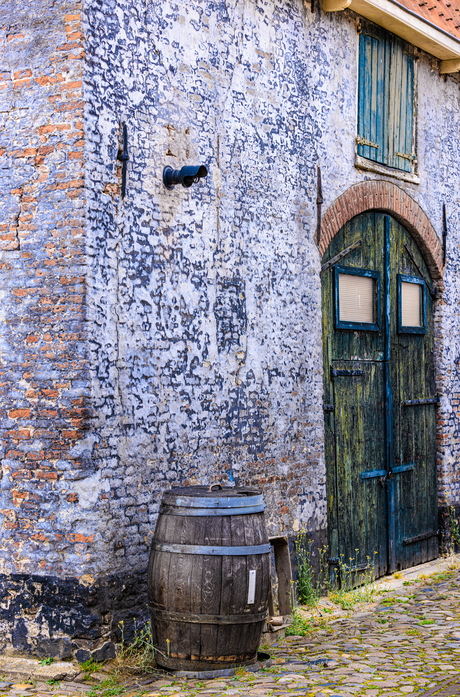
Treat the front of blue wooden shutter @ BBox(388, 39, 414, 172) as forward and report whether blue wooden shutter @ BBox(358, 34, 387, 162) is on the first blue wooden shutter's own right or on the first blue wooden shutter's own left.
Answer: on the first blue wooden shutter's own right

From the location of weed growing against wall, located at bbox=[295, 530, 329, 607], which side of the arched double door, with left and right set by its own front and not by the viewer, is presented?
right

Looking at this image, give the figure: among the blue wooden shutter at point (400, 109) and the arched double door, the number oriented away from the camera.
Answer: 0

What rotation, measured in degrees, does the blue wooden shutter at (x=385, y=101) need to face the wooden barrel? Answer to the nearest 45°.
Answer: approximately 45° to its right

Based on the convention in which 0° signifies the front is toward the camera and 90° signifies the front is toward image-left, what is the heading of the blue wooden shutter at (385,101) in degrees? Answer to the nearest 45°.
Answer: approximately 315°

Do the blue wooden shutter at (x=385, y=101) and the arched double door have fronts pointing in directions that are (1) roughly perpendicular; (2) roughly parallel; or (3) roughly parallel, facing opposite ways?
roughly parallel

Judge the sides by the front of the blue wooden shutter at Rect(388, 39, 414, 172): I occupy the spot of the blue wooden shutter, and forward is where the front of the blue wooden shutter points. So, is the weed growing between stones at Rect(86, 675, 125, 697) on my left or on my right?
on my right

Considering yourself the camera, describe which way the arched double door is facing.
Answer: facing the viewer and to the right of the viewer

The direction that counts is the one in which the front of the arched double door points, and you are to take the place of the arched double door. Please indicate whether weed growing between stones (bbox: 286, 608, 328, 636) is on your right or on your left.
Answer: on your right

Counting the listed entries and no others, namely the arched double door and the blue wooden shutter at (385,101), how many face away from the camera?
0
